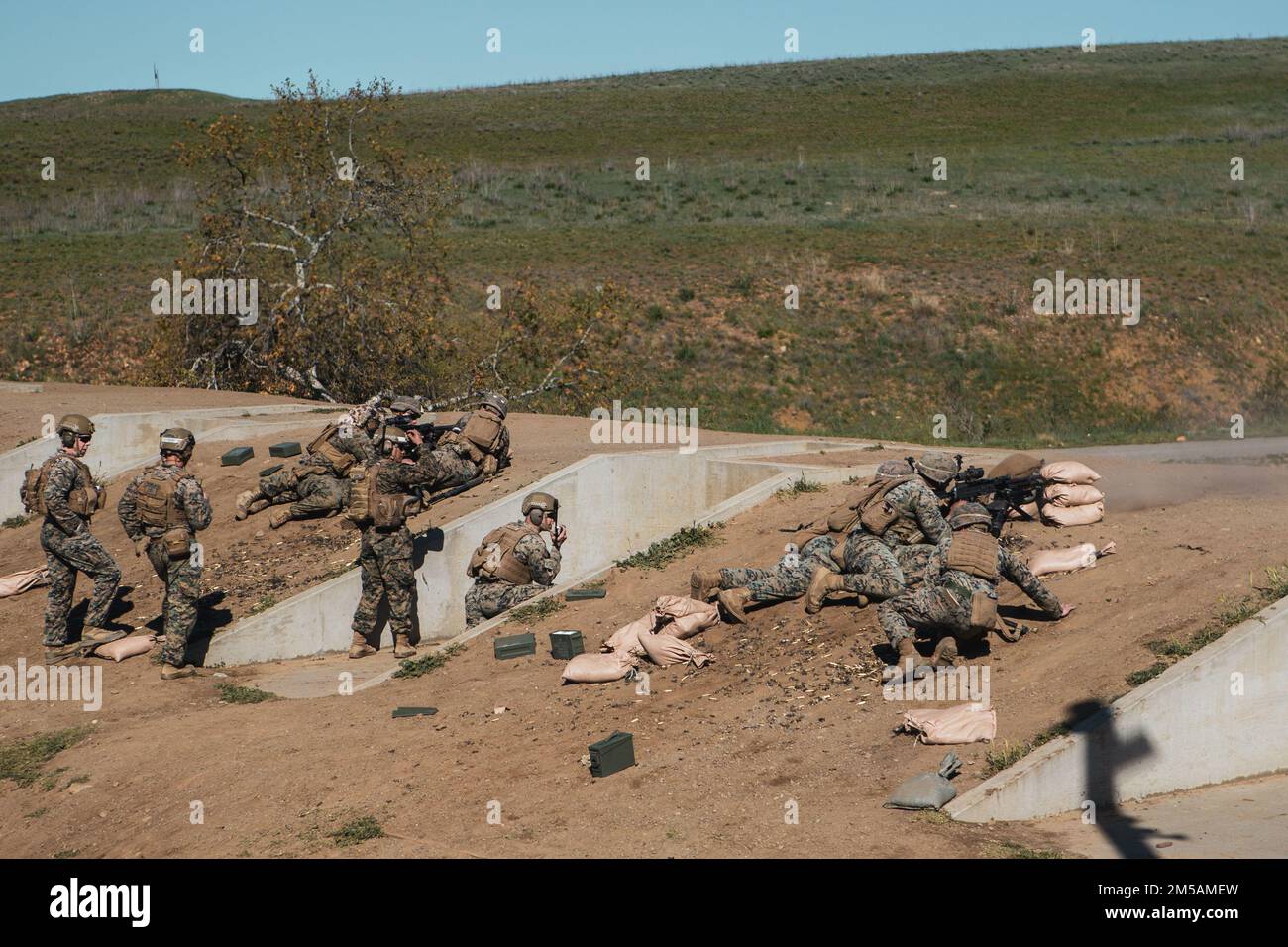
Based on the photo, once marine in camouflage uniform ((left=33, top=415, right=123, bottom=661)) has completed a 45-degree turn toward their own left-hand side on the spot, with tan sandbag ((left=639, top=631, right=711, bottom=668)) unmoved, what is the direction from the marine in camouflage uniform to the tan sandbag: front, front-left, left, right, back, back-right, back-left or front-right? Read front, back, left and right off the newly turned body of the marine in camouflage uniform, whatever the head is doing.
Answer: right

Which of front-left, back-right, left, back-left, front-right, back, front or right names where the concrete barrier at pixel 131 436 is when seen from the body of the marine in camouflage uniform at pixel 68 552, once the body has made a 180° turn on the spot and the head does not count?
right

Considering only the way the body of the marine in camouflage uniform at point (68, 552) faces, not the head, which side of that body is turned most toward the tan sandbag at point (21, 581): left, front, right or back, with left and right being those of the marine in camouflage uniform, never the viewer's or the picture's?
left

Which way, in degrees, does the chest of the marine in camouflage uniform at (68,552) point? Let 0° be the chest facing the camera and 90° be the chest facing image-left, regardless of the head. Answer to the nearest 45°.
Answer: approximately 270°

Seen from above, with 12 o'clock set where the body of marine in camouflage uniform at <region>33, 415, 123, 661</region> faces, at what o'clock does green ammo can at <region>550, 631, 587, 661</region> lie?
The green ammo can is roughly at 1 o'clock from the marine in camouflage uniform.

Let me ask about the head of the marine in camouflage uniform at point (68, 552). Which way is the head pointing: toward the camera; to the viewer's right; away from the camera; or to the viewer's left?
to the viewer's right

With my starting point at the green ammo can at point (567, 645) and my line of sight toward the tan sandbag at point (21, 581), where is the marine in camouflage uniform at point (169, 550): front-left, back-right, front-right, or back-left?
front-left

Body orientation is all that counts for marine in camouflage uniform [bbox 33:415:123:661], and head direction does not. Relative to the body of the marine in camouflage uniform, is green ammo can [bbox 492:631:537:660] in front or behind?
in front

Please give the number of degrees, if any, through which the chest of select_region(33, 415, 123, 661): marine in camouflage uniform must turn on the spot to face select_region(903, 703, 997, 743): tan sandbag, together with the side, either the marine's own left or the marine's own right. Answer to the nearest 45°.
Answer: approximately 45° to the marine's own right
